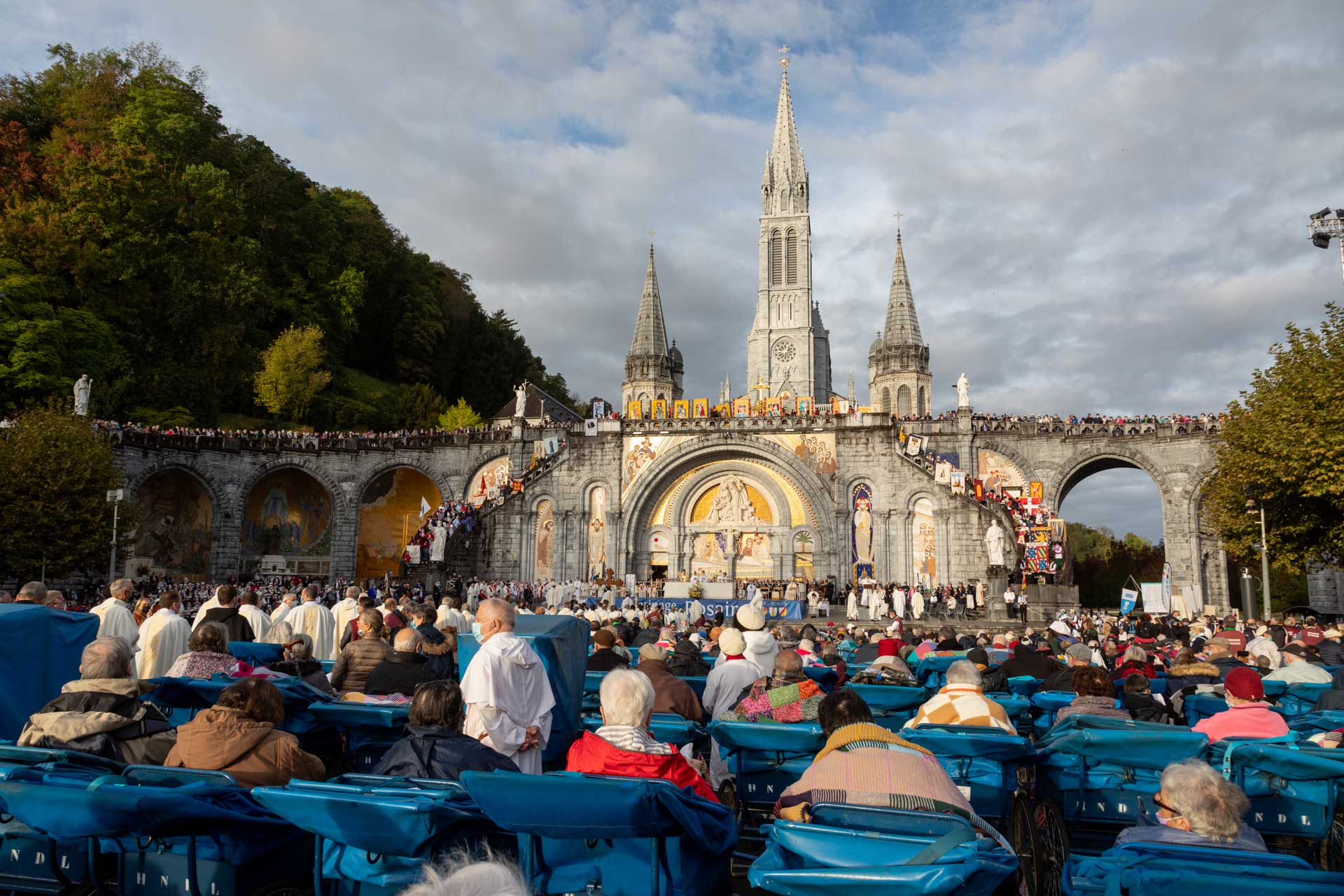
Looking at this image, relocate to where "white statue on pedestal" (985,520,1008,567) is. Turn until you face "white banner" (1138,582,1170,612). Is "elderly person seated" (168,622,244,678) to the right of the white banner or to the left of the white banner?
right

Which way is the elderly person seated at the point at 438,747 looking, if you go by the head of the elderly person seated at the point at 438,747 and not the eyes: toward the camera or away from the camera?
away from the camera

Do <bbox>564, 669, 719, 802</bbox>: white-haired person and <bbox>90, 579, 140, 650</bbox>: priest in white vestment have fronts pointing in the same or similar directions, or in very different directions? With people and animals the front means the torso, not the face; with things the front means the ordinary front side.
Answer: same or similar directions

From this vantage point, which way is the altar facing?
toward the camera

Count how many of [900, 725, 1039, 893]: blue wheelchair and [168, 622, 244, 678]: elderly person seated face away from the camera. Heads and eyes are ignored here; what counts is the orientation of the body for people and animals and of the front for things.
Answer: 2

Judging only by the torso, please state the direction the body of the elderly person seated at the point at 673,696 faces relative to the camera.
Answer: away from the camera

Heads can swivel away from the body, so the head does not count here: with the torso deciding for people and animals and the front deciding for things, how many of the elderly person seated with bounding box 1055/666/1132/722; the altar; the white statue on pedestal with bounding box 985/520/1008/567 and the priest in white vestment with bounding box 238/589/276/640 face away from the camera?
2

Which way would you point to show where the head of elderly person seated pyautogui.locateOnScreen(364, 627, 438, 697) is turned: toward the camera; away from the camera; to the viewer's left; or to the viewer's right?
away from the camera

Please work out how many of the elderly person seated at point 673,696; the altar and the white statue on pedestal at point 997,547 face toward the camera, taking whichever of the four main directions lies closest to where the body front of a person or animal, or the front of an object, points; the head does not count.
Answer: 2

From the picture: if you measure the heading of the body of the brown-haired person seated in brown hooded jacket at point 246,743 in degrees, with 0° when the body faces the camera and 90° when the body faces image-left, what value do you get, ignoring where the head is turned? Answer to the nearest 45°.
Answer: approximately 225°

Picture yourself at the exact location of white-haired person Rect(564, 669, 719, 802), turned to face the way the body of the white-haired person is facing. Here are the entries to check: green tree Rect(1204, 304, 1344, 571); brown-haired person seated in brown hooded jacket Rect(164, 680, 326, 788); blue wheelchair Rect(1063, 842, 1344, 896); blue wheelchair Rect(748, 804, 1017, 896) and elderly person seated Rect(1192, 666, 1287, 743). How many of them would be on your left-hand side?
1

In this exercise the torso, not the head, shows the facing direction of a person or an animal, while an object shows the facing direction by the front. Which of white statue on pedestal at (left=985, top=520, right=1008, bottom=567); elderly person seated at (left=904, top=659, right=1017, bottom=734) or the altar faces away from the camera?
the elderly person seated

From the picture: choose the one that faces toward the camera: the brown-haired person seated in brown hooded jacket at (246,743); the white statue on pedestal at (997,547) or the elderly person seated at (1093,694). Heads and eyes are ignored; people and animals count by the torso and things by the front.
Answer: the white statue on pedestal

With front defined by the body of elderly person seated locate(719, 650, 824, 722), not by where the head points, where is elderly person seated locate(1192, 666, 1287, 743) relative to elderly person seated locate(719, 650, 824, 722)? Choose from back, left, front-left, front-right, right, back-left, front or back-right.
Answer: right

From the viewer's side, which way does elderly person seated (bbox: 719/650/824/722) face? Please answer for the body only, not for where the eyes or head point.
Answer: away from the camera

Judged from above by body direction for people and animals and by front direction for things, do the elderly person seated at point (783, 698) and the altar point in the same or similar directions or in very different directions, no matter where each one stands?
very different directions

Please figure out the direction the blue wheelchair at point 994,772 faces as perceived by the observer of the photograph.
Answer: facing away from the viewer

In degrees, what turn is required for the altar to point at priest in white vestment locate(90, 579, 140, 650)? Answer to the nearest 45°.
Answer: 0° — it already faces them

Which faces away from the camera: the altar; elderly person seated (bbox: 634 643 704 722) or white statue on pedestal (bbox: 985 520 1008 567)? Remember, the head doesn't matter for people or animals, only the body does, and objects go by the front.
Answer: the elderly person seated

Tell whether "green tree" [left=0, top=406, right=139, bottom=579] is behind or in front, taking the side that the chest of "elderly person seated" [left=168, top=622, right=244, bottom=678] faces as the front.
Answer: in front

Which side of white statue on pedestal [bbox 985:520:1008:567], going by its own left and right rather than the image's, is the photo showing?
front
